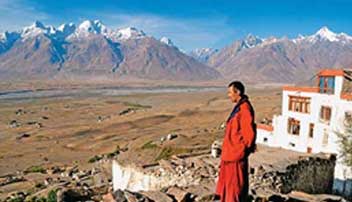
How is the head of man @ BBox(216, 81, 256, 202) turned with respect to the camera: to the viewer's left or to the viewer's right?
to the viewer's left

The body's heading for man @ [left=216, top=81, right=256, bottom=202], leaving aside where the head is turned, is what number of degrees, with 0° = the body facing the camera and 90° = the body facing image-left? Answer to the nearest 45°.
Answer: approximately 90°
